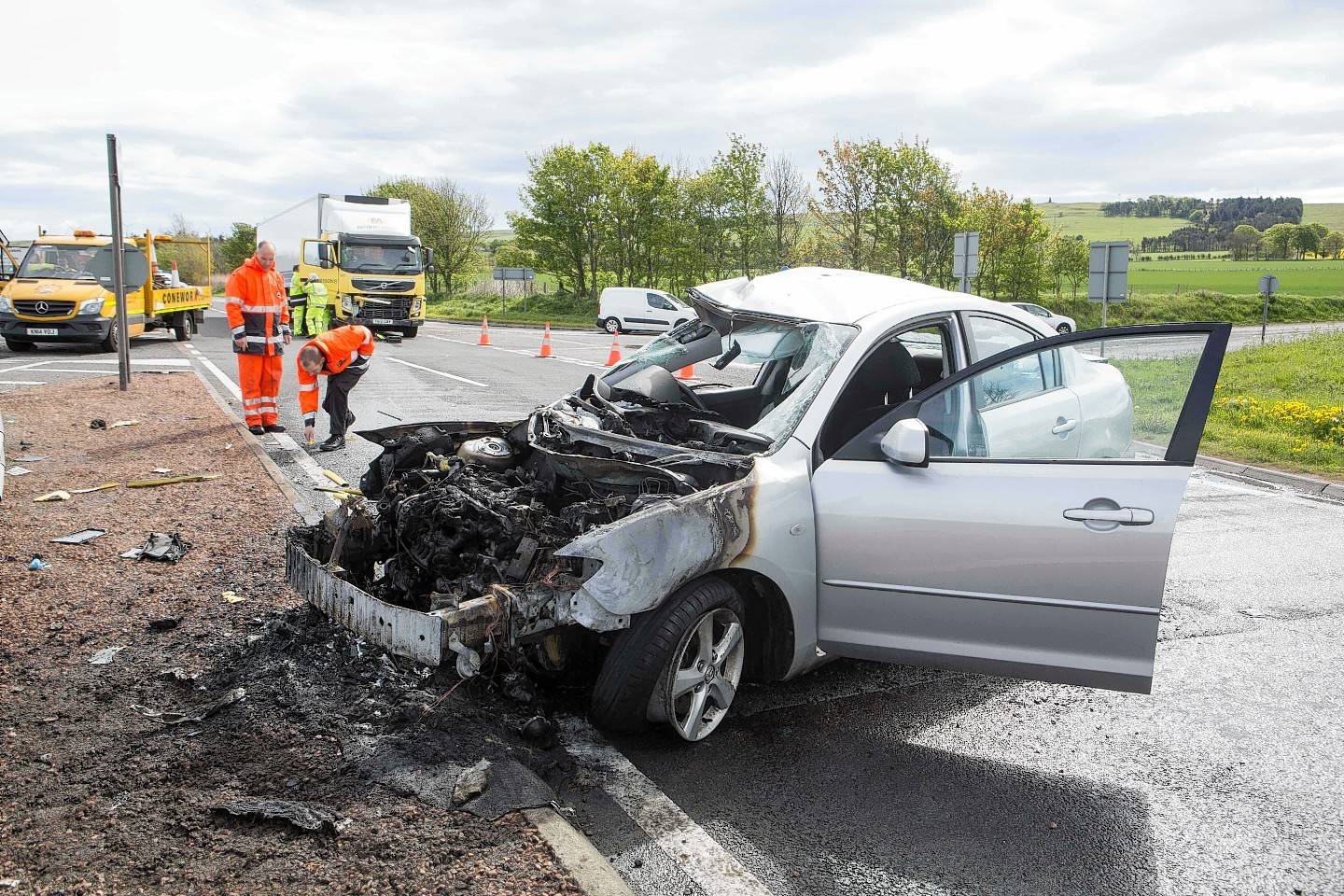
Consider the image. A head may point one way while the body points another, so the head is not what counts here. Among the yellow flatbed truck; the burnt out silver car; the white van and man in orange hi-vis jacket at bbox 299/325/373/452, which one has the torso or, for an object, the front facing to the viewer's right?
the white van

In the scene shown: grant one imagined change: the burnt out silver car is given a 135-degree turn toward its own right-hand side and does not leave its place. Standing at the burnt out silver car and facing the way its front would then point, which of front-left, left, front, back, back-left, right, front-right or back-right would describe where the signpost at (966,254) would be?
front

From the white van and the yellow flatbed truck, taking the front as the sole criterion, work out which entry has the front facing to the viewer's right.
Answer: the white van

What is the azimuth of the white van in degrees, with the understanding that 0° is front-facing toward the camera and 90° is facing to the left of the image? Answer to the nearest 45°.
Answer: approximately 270°

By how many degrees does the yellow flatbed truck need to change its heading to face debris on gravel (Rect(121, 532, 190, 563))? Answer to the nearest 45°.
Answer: approximately 45° to its left

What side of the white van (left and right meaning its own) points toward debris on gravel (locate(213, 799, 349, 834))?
right

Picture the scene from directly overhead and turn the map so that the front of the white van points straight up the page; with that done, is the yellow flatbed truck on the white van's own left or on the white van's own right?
on the white van's own right

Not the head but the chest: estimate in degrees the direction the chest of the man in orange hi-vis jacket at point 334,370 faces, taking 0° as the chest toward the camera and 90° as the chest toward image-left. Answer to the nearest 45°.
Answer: approximately 45°

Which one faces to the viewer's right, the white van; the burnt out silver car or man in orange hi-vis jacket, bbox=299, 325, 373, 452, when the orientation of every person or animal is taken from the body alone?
the white van

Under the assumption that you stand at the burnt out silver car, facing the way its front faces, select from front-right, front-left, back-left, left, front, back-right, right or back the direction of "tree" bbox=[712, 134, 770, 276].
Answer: back-right
